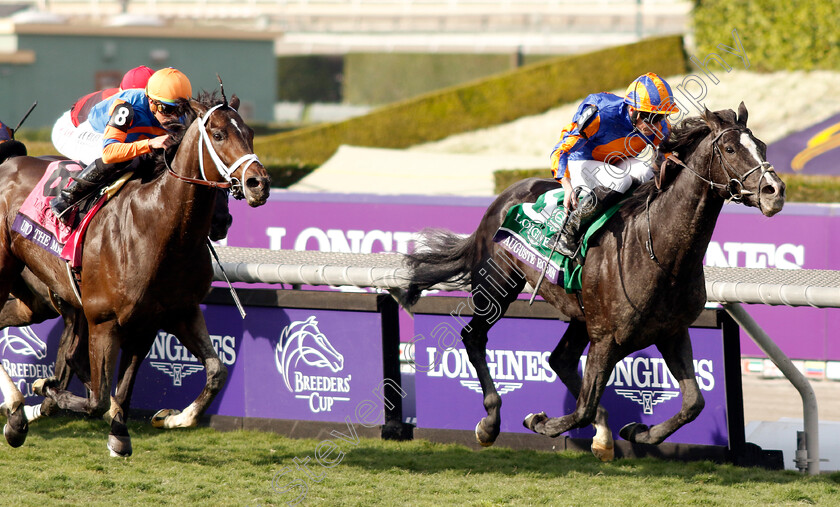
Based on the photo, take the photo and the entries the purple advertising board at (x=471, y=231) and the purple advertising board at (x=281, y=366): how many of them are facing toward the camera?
2

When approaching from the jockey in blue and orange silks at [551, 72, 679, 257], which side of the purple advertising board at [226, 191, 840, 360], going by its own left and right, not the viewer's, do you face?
front

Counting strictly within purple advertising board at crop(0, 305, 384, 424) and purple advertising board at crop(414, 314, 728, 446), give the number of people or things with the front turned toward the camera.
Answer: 2

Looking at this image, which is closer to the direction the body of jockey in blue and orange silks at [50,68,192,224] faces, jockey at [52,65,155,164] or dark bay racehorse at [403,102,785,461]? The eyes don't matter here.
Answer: the dark bay racehorse

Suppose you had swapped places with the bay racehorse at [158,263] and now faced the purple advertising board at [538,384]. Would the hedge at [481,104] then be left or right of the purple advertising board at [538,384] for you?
left

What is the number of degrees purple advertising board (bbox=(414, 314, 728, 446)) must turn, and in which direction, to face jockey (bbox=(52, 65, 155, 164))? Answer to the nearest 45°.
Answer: approximately 90° to its right

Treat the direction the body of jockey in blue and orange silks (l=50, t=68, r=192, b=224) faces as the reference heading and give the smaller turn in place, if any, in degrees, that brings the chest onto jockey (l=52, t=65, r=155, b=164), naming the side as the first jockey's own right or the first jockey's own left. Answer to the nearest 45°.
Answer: approximately 135° to the first jockey's own left

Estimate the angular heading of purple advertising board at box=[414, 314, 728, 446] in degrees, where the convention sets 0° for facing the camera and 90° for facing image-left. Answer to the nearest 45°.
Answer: approximately 0°

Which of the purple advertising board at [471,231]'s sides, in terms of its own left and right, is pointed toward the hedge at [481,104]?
back

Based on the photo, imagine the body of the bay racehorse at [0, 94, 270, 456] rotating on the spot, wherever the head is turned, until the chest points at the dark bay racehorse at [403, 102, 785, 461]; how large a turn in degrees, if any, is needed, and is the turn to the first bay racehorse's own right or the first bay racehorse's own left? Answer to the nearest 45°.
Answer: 0° — it already faces it

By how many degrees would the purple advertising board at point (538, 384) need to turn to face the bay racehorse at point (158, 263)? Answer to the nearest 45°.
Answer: approximately 45° to its right

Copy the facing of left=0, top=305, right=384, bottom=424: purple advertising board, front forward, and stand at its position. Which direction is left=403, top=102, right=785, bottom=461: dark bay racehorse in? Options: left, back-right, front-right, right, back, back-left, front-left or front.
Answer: front-left
